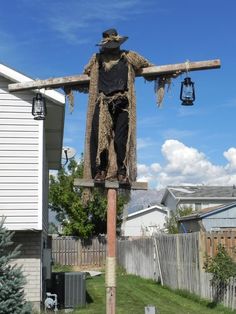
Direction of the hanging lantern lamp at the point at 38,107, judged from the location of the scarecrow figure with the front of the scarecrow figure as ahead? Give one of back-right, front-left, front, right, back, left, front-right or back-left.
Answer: back-right

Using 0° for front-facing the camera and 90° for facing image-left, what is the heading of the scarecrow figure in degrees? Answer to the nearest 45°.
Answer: approximately 0°

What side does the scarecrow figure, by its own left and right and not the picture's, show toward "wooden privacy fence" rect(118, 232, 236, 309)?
back

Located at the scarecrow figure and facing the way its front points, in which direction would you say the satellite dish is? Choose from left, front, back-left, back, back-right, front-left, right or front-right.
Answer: back

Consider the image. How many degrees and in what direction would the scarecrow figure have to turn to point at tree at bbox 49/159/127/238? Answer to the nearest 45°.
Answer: approximately 180°

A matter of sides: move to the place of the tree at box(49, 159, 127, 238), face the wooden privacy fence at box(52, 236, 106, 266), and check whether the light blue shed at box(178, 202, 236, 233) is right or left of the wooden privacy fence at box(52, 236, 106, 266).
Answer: left

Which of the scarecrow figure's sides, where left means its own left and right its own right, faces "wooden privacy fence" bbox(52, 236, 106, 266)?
back
